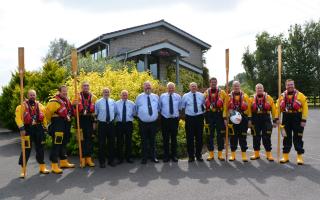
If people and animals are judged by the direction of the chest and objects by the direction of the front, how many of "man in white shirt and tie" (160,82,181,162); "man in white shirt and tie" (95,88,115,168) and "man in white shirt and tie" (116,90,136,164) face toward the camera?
3

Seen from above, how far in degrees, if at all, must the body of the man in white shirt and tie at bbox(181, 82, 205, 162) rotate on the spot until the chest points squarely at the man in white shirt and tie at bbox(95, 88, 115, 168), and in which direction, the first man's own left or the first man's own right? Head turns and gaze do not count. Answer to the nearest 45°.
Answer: approximately 90° to the first man's own right

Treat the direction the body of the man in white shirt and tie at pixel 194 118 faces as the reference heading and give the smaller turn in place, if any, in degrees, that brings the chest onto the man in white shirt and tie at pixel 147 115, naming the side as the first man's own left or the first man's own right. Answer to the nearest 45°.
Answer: approximately 90° to the first man's own right

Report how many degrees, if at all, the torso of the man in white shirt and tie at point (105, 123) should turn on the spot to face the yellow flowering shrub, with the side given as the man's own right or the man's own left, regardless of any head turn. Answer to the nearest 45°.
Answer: approximately 180°

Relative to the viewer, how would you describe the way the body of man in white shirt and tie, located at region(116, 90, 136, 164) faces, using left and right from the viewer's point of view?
facing the viewer

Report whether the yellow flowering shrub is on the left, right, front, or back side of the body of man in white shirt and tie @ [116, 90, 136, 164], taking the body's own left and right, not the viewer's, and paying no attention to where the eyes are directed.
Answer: back

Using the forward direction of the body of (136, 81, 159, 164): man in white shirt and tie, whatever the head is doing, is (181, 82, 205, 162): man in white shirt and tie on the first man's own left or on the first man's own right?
on the first man's own left

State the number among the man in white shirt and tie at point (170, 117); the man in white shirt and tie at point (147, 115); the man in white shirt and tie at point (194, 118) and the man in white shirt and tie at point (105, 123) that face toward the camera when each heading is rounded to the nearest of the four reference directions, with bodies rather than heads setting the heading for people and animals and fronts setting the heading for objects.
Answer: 4

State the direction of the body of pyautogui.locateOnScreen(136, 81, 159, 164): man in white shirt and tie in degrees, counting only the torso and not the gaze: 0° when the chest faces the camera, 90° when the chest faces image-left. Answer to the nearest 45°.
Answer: approximately 0°

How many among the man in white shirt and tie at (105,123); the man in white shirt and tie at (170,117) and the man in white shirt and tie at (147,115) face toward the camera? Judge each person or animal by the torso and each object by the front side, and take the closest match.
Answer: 3

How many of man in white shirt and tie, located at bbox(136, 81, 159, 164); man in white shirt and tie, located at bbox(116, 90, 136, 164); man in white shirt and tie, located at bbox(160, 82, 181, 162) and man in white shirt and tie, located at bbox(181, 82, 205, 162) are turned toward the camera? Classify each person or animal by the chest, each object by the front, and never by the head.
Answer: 4

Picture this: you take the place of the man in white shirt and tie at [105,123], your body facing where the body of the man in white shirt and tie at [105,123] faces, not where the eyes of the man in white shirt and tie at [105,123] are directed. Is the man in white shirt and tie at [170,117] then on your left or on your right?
on your left

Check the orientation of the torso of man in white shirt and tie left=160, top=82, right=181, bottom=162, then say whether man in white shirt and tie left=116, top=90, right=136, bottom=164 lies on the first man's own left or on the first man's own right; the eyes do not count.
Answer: on the first man's own right

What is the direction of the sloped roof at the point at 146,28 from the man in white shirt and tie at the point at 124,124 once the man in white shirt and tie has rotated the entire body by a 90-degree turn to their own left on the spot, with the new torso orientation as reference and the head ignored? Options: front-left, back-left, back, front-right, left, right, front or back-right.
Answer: left
